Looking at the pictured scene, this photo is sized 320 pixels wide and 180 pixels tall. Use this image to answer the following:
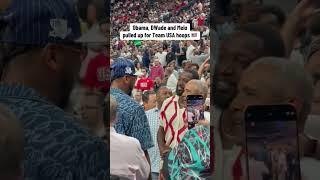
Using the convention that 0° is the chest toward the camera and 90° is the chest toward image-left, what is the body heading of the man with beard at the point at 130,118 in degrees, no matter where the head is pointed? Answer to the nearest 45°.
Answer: approximately 225°

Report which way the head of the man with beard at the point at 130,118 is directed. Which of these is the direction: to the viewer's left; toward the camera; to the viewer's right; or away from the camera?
to the viewer's right
